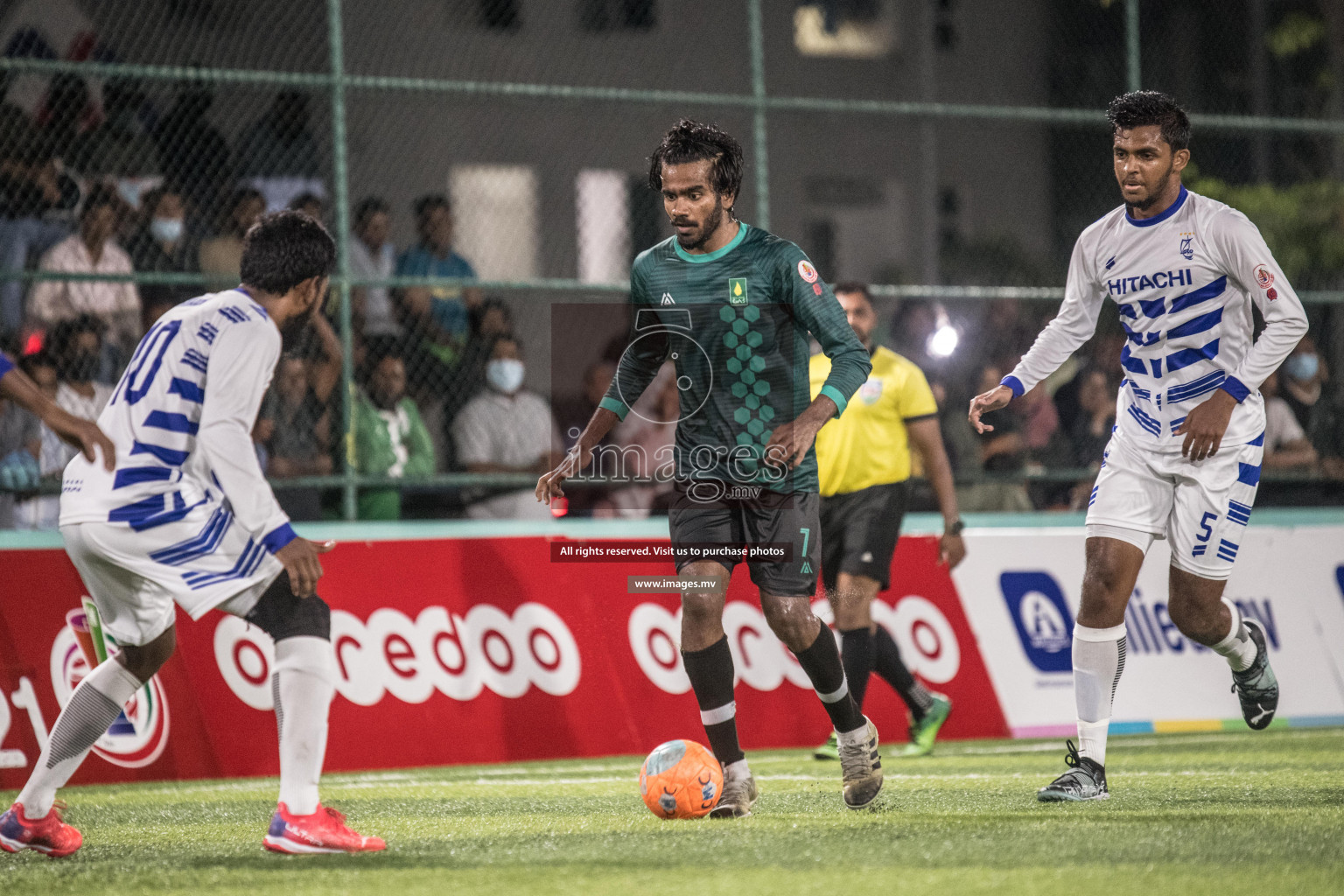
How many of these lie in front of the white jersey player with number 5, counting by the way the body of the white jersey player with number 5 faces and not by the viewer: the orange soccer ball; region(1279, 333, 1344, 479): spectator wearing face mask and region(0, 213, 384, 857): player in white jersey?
2

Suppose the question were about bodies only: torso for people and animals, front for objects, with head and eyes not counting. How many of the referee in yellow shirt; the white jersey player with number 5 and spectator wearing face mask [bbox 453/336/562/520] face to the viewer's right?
0

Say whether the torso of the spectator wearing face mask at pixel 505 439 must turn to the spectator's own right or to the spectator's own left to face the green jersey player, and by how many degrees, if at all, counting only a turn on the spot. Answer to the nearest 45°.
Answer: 0° — they already face them

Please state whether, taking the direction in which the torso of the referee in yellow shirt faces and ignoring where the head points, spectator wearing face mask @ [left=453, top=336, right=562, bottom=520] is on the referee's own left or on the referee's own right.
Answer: on the referee's own right

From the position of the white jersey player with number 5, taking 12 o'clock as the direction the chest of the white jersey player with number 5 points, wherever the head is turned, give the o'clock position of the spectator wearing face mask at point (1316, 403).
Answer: The spectator wearing face mask is roughly at 5 o'clock from the white jersey player with number 5.

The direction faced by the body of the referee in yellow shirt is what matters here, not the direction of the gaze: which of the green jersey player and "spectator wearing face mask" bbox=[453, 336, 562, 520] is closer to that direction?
the green jersey player

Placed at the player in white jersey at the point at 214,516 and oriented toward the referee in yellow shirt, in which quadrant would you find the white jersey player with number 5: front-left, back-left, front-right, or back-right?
front-right

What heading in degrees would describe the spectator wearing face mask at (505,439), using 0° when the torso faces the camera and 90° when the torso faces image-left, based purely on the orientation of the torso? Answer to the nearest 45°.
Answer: approximately 0°

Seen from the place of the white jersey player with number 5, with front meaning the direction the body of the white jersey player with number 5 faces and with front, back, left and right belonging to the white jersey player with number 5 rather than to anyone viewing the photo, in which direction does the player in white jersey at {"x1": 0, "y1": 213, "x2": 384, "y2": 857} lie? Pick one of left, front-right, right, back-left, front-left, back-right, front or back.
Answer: front

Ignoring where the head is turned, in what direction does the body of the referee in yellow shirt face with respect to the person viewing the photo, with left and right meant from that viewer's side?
facing the viewer and to the left of the viewer

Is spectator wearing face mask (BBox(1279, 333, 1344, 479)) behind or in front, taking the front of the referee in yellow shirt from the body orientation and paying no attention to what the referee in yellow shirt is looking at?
behind

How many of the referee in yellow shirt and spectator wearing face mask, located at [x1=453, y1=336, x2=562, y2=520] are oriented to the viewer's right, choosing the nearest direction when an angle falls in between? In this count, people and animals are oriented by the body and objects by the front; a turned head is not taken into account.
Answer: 0
